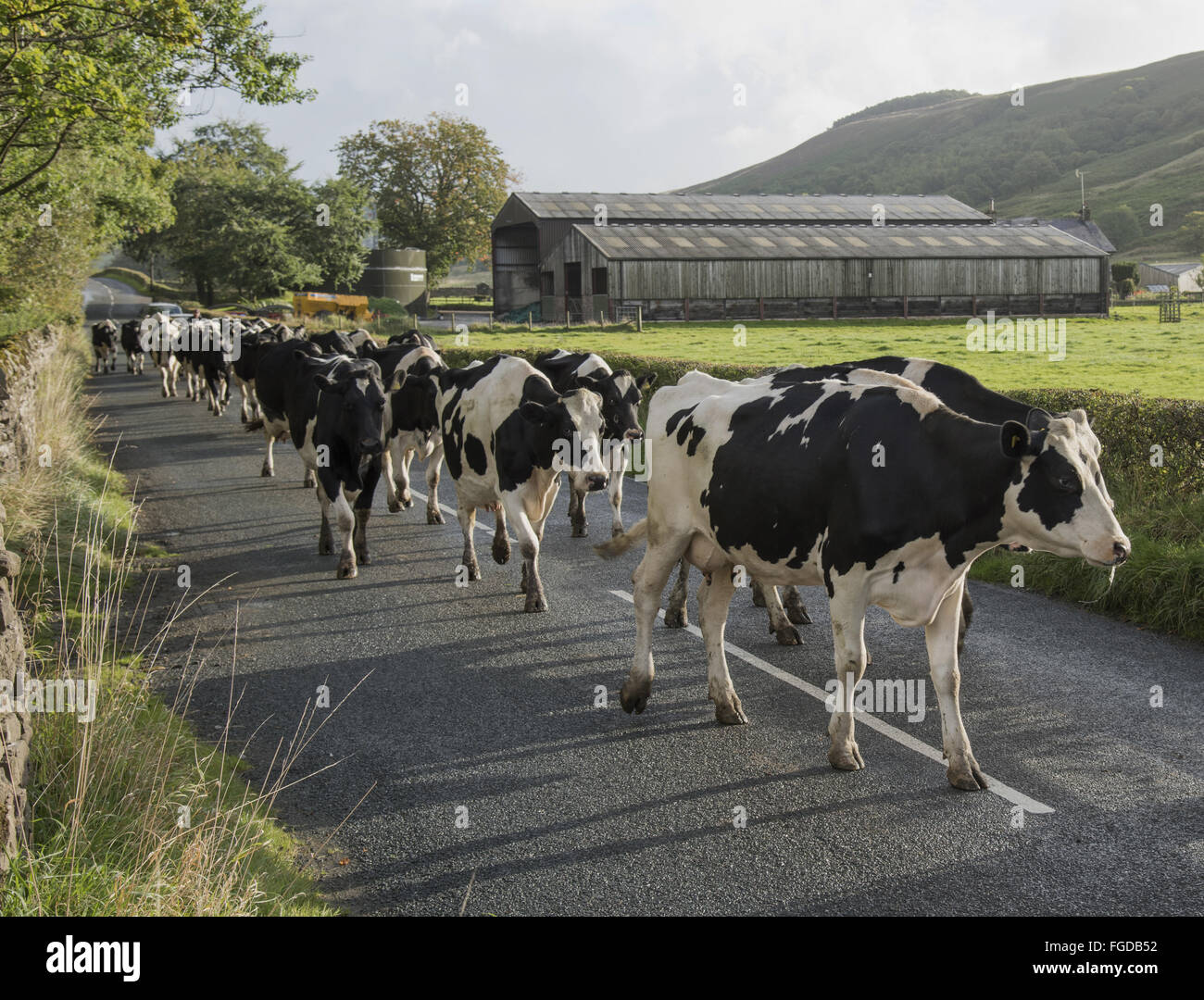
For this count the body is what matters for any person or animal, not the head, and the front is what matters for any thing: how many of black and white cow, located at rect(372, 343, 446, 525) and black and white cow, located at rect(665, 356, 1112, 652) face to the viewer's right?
1

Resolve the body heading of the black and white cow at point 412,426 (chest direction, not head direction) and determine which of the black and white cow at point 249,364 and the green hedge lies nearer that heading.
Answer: the green hedge

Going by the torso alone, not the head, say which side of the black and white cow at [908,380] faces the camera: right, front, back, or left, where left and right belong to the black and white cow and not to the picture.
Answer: right

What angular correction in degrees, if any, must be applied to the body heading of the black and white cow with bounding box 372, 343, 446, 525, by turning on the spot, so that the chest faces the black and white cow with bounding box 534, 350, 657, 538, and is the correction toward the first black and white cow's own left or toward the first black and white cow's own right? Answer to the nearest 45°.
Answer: approximately 45° to the first black and white cow's own left

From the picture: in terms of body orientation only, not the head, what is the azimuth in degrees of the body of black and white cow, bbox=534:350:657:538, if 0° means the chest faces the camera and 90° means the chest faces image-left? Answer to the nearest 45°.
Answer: approximately 315°

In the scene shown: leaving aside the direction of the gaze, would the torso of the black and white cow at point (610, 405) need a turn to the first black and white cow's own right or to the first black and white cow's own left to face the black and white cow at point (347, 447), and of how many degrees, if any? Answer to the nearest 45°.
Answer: approximately 90° to the first black and white cow's own right

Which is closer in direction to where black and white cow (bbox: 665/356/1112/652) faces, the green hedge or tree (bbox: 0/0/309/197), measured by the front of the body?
the green hedge
